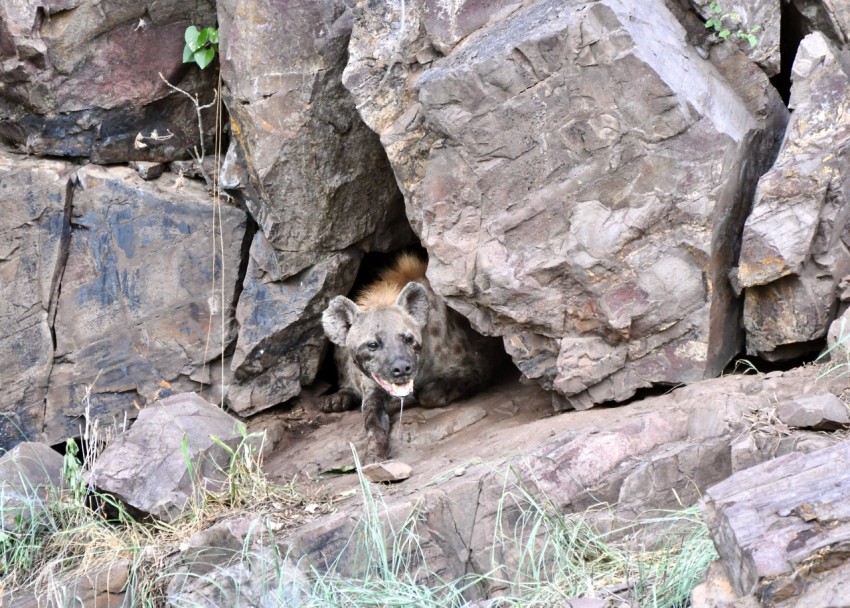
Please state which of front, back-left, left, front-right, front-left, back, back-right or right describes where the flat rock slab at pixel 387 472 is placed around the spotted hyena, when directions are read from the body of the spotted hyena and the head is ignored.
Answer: front-left

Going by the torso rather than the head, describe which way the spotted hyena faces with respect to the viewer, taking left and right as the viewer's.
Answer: facing the viewer and to the left of the viewer

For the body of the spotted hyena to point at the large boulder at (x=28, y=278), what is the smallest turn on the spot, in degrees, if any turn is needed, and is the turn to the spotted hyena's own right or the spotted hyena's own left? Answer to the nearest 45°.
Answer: approximately 45° to the spotted hyena's own right

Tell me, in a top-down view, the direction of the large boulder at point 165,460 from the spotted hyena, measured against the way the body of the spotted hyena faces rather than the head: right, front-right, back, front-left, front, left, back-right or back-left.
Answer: front

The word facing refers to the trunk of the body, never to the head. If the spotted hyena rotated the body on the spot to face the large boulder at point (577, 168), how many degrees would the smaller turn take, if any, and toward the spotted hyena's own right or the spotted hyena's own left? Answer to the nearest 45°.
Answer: approximately 90° to the spotted hyena's own left
